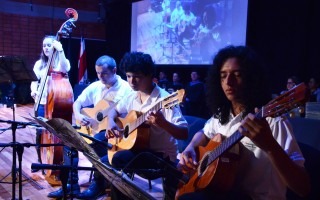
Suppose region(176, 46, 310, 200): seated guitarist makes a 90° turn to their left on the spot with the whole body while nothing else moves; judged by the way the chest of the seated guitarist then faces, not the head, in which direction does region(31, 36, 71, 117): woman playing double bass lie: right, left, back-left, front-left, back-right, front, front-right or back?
back

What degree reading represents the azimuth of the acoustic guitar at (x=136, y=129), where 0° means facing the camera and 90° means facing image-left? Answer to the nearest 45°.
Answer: approximately 45°

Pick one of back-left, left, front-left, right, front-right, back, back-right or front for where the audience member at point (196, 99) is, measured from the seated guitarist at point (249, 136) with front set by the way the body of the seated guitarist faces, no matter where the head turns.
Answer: back-right

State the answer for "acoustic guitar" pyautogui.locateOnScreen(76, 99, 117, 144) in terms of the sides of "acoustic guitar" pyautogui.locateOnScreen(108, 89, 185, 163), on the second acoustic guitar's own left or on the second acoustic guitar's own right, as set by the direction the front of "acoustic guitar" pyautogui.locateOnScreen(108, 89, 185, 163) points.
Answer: on the second acoustic guitar's own right

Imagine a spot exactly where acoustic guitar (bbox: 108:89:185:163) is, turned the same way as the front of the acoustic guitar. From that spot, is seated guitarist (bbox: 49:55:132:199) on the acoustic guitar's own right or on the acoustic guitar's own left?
on the acoustic guitar's own right

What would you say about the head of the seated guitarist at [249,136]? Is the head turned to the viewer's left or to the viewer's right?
to the viewer's left

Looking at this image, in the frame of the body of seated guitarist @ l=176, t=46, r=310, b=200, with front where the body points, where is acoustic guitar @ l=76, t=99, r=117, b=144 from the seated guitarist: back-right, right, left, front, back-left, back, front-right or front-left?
right

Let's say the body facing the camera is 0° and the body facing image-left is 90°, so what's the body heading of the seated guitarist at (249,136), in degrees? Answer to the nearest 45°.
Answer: approximately 45°

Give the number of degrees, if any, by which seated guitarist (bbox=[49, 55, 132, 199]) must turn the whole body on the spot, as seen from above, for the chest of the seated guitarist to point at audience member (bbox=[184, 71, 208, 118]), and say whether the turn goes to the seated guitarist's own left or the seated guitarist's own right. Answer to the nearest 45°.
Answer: approximately 180°

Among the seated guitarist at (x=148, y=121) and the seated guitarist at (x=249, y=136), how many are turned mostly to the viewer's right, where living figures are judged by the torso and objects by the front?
0

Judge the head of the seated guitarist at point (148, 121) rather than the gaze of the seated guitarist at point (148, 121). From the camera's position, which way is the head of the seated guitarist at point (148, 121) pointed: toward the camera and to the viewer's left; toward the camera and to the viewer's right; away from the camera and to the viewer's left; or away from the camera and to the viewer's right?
toward the camera and to the viewer's left

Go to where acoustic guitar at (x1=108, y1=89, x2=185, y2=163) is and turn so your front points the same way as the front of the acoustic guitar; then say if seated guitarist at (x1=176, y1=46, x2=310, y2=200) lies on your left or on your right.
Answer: on your left

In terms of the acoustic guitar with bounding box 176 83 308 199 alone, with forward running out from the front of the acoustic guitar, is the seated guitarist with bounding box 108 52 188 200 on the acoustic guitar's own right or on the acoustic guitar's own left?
on the acoustic guitar's own right

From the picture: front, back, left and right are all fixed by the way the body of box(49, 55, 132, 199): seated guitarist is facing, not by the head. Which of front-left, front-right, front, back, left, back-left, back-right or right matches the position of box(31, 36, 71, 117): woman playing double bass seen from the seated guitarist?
right

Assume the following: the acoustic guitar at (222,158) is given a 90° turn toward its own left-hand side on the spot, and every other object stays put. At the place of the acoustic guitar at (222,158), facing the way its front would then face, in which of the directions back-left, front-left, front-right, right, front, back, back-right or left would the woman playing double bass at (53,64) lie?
back
